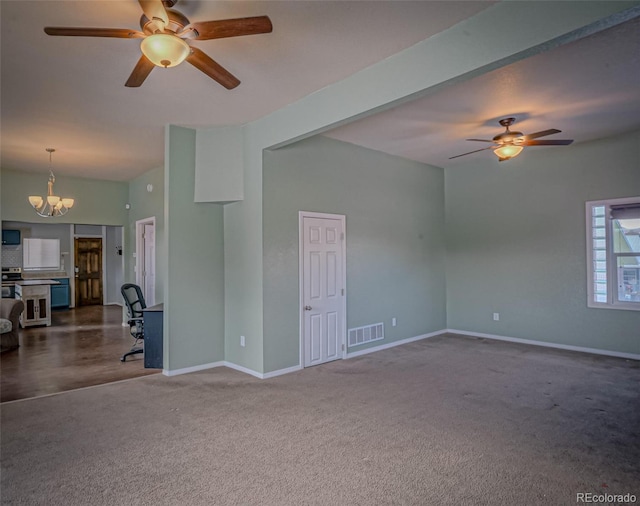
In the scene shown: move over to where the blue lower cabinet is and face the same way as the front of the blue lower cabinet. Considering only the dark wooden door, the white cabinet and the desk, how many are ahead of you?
2

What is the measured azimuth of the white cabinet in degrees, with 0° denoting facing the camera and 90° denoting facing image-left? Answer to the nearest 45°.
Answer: approximately 0°

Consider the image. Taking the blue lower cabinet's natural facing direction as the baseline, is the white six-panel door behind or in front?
in front

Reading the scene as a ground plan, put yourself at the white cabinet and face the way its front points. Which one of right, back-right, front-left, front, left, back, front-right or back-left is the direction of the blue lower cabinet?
back

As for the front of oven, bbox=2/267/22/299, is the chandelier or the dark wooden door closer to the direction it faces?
the chandelier

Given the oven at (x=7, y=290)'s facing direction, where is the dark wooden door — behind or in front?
behind
